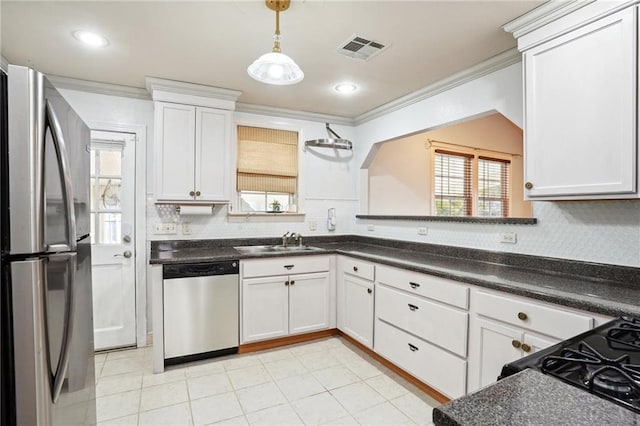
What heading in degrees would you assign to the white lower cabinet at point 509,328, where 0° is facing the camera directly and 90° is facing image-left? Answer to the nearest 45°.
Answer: approximately 45°

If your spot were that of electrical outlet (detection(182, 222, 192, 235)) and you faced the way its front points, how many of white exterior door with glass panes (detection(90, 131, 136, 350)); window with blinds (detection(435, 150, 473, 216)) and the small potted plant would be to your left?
2

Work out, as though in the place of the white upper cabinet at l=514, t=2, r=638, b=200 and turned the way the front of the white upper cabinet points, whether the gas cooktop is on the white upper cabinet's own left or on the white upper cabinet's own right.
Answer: on the white upper cabinet's own left

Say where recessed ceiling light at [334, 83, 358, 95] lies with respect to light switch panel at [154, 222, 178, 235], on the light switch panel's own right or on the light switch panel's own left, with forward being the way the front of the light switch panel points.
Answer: on the light switch panel's own left

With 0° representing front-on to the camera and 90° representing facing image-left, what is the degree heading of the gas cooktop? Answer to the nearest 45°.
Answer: approximately 135°

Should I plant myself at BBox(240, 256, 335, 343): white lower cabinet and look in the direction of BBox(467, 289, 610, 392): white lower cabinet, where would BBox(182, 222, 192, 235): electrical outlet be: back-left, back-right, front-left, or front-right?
back-right

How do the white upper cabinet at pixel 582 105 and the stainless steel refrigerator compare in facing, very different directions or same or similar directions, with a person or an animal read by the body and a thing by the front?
very different directions

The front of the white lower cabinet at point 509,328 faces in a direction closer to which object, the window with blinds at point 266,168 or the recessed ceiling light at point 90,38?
the recessed ceiling light

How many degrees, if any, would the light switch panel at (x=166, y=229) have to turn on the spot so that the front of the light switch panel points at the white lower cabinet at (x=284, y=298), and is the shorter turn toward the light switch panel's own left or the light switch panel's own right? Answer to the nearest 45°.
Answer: approximately 45° to the light switch panel's own left
